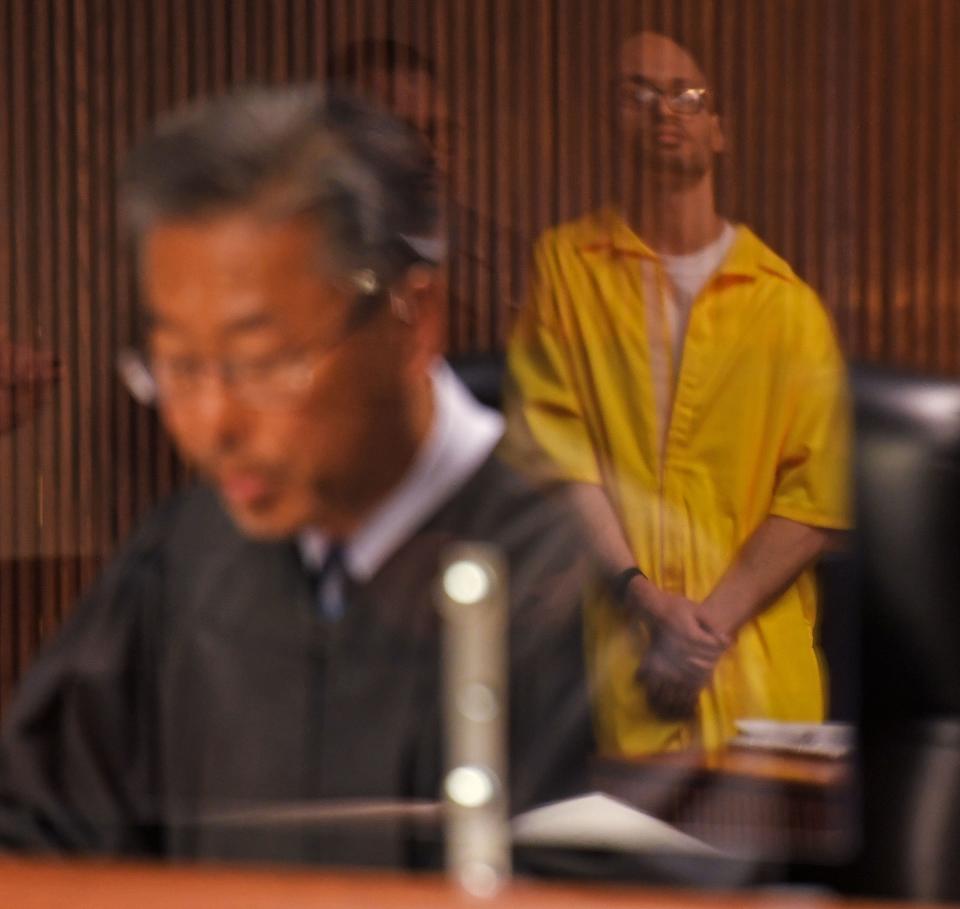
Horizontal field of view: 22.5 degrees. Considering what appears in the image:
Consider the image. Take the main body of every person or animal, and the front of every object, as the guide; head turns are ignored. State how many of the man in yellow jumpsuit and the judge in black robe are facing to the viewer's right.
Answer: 0

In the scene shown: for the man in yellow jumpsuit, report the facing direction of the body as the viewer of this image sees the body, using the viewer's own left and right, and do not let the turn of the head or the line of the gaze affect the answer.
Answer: facing the viewer

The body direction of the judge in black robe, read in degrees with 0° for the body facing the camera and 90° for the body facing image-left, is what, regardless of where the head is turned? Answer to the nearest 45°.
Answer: approximately 45°

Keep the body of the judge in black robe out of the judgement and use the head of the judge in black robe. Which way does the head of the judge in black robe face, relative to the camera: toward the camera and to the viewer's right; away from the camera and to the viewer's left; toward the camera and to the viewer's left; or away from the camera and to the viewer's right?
toward the camera and to the viewer's left
